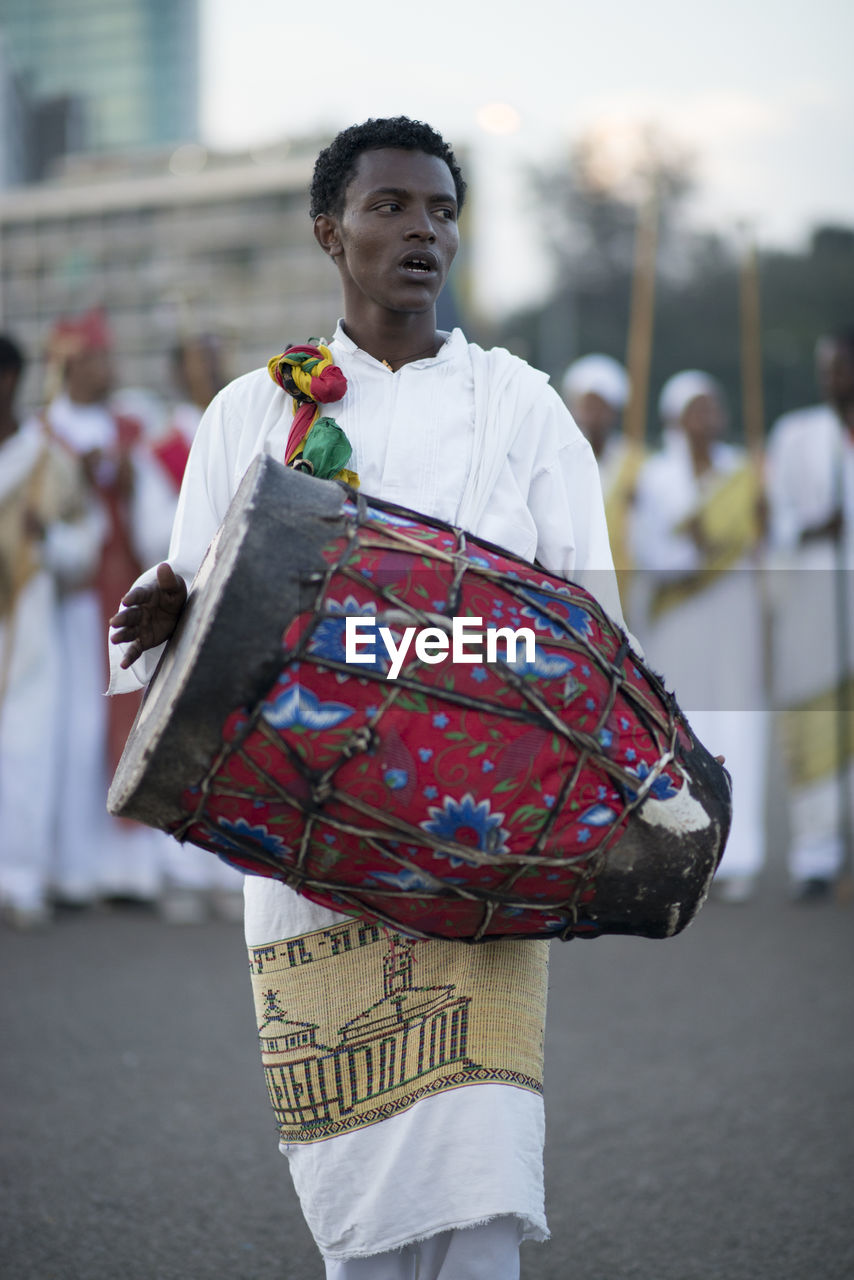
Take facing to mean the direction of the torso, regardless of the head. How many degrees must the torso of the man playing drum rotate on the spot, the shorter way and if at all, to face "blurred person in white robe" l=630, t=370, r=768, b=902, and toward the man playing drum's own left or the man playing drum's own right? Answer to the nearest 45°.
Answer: approximately 180°

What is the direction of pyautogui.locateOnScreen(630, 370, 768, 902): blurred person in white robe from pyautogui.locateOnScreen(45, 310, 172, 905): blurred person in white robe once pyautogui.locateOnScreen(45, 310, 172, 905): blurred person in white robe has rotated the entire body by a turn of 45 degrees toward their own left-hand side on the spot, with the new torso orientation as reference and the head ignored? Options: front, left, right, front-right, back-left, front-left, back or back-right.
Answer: front

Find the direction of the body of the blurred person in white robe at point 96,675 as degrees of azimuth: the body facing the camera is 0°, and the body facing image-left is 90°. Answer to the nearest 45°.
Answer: approximately 315°

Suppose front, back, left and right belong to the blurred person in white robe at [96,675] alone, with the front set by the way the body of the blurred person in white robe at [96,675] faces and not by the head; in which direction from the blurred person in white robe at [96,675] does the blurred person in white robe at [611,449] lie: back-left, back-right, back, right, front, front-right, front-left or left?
front-left

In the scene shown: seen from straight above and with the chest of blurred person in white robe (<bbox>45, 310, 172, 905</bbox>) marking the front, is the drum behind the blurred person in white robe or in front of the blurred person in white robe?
in front

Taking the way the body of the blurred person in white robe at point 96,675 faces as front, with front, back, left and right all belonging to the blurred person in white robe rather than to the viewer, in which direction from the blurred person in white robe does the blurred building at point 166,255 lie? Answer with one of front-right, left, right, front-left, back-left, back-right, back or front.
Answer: back-left

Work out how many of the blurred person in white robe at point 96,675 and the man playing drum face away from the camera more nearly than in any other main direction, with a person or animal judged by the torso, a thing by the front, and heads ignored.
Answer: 0

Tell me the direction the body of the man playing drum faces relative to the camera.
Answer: toward the camera

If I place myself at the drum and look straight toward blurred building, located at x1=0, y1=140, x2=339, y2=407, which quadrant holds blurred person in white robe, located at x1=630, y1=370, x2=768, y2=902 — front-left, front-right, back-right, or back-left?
front-right

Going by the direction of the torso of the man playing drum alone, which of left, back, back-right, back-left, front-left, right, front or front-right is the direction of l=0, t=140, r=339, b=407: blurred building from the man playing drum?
back
